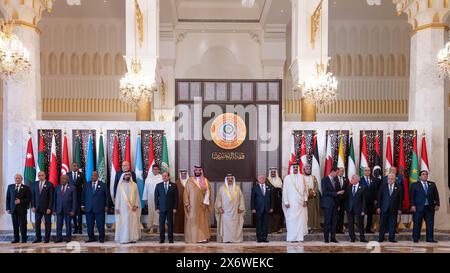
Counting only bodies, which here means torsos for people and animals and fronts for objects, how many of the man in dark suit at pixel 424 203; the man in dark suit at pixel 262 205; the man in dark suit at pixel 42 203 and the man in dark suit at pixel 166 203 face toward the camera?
4

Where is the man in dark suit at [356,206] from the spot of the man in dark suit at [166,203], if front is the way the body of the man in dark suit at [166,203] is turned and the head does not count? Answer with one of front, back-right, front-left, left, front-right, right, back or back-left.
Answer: left

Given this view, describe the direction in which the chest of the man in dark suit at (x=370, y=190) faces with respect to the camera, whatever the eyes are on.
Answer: toward the camera

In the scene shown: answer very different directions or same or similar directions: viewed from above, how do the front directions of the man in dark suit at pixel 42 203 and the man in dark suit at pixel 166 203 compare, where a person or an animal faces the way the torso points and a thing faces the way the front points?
same or similar directions

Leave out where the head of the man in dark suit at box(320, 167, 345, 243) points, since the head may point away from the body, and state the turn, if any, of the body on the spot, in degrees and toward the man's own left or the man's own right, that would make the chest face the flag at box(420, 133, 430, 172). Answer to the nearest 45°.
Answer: approximately 90° to the man's own left

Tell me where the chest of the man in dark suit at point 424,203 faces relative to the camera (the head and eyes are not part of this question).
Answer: toward the camera

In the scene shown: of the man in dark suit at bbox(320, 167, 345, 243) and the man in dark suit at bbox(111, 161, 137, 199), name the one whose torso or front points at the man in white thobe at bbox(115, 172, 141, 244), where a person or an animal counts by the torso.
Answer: the man in dark suit at bbox(111, 161, 137, 199)

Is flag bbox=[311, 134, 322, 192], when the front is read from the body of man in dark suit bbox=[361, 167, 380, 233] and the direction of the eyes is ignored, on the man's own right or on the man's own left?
on the man's own right

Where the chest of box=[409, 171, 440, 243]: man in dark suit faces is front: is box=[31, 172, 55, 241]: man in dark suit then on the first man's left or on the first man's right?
on the first man's right

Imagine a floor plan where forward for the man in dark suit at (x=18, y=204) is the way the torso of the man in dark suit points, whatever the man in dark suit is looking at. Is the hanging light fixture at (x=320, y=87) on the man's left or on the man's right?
on the man's left

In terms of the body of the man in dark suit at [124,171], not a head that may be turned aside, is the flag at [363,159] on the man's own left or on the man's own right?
on the man's own left

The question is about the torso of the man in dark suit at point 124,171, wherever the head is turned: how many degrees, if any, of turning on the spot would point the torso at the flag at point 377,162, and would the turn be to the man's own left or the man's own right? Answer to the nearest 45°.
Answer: approximately 90° to the man's own left

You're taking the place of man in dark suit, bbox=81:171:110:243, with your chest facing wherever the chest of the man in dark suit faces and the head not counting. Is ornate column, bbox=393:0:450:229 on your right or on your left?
on your left

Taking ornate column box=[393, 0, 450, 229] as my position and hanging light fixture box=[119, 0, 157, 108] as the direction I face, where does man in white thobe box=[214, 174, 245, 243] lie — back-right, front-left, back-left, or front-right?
front-left

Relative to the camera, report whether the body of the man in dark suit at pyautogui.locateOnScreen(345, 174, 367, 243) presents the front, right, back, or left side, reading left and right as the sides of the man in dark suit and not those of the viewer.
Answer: front

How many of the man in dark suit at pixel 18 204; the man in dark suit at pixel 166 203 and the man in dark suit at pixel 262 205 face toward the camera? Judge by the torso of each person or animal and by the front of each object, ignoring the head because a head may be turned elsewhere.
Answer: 3

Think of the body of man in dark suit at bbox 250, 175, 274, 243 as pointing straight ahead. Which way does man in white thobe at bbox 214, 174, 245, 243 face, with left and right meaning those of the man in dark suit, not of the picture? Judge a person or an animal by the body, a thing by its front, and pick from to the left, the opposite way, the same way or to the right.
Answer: the same way

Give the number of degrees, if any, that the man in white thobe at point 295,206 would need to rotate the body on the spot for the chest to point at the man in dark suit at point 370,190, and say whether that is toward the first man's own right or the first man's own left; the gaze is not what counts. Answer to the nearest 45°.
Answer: approximately 90° to the first man's own left

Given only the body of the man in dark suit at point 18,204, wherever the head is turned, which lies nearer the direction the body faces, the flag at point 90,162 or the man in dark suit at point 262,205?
the man in dark suit
